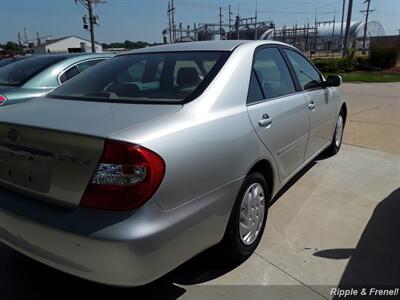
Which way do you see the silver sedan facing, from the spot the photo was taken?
facing away from the viewer and to the right of the viewer
